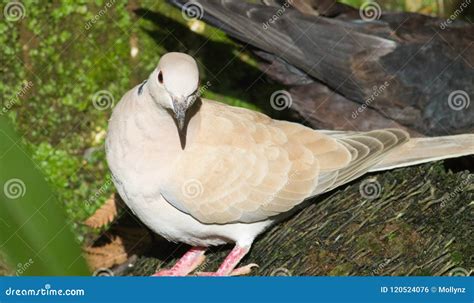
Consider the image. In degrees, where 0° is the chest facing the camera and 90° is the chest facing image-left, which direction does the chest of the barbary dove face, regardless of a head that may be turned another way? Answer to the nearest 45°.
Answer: approximately 90°

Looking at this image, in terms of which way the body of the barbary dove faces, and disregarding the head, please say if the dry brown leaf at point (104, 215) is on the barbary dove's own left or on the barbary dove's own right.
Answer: on the barbary dove's own right

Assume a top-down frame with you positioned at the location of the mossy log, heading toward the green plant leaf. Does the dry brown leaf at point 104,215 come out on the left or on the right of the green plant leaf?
right
